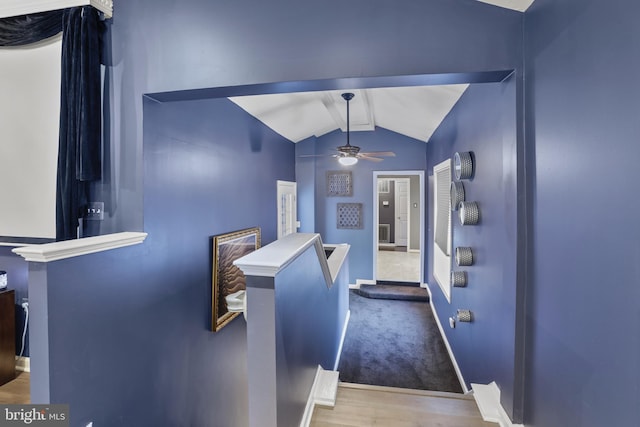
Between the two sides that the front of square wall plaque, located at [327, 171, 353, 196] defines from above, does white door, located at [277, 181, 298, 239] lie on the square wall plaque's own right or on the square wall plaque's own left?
on the square wall plaque's own right

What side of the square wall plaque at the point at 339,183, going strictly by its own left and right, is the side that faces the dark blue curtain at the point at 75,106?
front

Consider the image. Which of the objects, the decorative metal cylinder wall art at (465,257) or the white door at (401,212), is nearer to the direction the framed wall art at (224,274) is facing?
the decorative metal cylinder wall art

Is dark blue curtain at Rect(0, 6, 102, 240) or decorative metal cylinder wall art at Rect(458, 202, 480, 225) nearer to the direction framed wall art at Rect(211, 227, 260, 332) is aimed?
the decorative metal cylinder wall art

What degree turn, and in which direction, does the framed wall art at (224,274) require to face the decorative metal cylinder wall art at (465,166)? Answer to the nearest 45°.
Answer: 0° — it already faces it

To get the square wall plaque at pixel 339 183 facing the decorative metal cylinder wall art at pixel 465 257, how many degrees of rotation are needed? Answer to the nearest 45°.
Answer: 0° — it already faces it

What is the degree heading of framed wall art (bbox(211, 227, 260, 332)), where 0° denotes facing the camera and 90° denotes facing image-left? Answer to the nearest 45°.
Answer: approximately 315°

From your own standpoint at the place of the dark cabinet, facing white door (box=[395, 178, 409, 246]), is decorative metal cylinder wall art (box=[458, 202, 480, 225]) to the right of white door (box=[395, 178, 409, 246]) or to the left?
right

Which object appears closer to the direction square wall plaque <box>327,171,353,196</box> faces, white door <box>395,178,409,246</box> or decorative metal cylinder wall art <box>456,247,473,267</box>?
the decorative metal cylinder wall art

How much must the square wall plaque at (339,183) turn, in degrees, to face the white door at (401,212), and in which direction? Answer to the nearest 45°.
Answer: approximately 135° to its left

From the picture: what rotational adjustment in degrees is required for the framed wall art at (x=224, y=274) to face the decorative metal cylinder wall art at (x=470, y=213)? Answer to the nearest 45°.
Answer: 0° — it already faces it

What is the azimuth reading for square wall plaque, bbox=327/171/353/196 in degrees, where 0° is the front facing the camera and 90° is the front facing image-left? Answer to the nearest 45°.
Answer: approximately 0°

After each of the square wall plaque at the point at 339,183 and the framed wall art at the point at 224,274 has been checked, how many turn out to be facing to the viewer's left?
0
